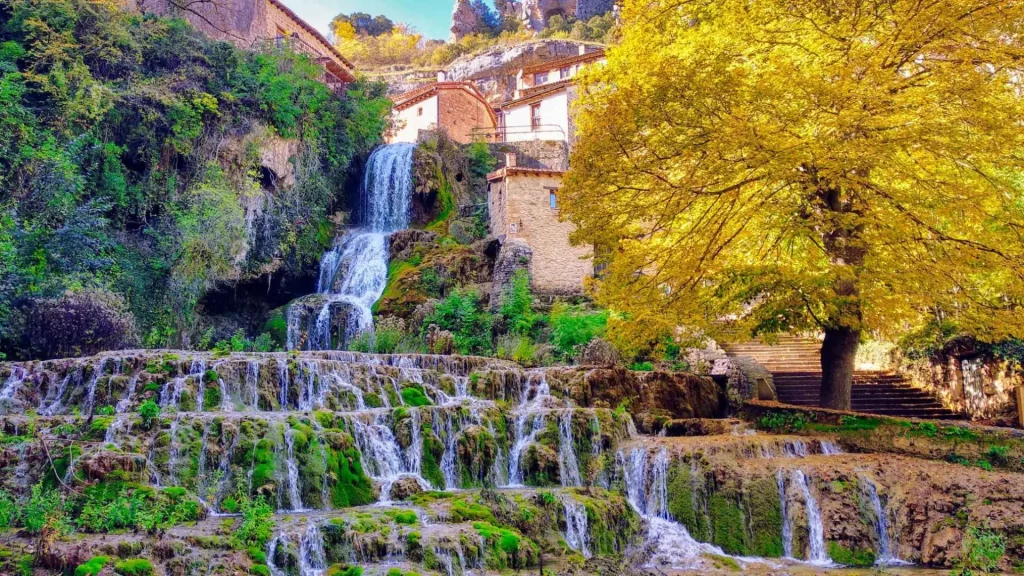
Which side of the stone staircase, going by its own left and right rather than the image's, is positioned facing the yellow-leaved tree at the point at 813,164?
front

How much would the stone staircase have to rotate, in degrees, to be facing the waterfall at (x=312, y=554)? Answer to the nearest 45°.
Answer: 0° — it already faces it

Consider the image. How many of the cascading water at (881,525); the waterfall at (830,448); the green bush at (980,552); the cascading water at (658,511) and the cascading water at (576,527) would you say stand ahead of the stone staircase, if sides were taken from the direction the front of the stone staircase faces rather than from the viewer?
5

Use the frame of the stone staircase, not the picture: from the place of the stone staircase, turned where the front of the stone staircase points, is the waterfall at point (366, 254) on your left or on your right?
on your right

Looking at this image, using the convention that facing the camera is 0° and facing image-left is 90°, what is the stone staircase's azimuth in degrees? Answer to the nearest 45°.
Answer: approximately 0°

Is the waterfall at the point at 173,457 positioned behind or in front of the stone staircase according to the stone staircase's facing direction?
in front

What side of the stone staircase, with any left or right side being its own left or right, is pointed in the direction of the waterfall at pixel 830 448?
front

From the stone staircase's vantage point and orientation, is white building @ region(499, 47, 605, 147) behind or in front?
behind

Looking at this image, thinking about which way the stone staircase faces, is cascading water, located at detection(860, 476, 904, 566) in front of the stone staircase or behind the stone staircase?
in front

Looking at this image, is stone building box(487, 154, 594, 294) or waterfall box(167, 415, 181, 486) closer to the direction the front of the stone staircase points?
the waterfall

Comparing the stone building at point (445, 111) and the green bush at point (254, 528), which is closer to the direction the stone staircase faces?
the green bush
